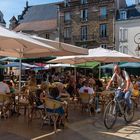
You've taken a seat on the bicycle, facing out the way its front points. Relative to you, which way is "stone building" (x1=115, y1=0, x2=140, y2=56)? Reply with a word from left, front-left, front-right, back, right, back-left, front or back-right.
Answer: back-right

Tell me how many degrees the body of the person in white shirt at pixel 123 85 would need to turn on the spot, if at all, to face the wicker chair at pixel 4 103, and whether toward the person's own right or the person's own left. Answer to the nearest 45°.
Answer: approximately 45° to the person's own right

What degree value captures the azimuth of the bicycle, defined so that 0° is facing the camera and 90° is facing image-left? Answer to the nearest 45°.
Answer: approximately 45°

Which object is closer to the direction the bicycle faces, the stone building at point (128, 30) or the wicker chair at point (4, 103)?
the wicker chair

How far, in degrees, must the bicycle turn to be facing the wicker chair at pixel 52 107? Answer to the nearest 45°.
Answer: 0° — it already faces it

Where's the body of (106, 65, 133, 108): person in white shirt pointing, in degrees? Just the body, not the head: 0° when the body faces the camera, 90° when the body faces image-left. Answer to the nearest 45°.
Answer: approximately 45°
